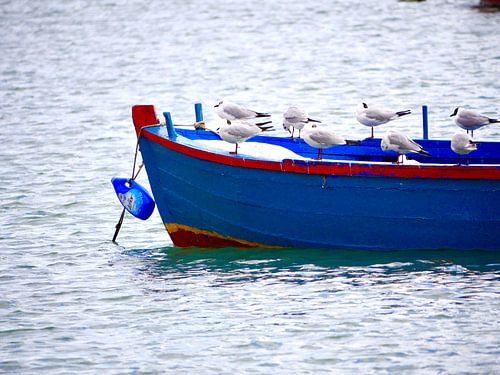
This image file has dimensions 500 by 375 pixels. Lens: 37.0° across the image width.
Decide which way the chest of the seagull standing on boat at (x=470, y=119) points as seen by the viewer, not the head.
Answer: to the viewer's left

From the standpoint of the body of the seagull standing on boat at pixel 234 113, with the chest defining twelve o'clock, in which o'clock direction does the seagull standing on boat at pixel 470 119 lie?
the seagull standing on boat at pixel 470 119 is roughly at 6 o'clock from the seagull standing on boat at pixel 234 113.

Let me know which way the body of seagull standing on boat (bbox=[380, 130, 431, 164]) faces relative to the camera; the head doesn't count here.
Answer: to the viewer's left

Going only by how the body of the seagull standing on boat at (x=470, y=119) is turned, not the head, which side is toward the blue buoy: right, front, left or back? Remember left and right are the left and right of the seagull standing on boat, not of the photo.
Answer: front

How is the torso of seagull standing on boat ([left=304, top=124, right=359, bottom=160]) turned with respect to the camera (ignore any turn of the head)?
to the viewer's left

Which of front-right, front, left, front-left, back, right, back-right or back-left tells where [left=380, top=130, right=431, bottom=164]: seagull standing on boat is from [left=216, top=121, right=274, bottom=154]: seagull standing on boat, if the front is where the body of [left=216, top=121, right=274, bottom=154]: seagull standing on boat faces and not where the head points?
back

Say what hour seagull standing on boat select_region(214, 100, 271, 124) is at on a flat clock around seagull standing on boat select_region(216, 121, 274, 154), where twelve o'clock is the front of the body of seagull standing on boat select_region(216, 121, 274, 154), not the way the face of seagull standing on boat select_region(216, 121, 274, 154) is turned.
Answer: seagull standing on boat select_region(214, 100, 271, 124) is roughly at 3 o'clock from seagull standing on boat select_region(216, 121, 274, 154).

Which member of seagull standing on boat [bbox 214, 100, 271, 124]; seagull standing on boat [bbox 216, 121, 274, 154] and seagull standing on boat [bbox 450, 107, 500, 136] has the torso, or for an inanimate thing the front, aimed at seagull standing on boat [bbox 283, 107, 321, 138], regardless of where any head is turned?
seagull standing on boat [bbox 450, 107, 500, 136]

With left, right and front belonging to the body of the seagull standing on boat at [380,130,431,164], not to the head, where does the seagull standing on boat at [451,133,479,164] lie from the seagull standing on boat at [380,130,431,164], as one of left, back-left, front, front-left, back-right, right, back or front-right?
back

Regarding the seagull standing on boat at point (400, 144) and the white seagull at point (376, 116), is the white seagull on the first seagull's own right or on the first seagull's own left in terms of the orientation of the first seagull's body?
on the first seagull's own right

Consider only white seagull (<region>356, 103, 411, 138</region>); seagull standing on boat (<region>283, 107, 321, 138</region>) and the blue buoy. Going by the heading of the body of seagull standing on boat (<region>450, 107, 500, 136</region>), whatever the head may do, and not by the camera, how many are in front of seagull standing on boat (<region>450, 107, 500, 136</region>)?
3

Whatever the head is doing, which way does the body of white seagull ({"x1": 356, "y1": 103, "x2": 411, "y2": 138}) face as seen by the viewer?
to the viewer's left

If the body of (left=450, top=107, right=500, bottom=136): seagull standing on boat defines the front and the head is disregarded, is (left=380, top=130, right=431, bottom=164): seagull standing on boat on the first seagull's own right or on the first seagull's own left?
on the first seagull's own left

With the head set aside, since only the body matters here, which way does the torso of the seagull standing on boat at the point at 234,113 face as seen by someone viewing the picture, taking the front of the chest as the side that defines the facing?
to the viewer's left
